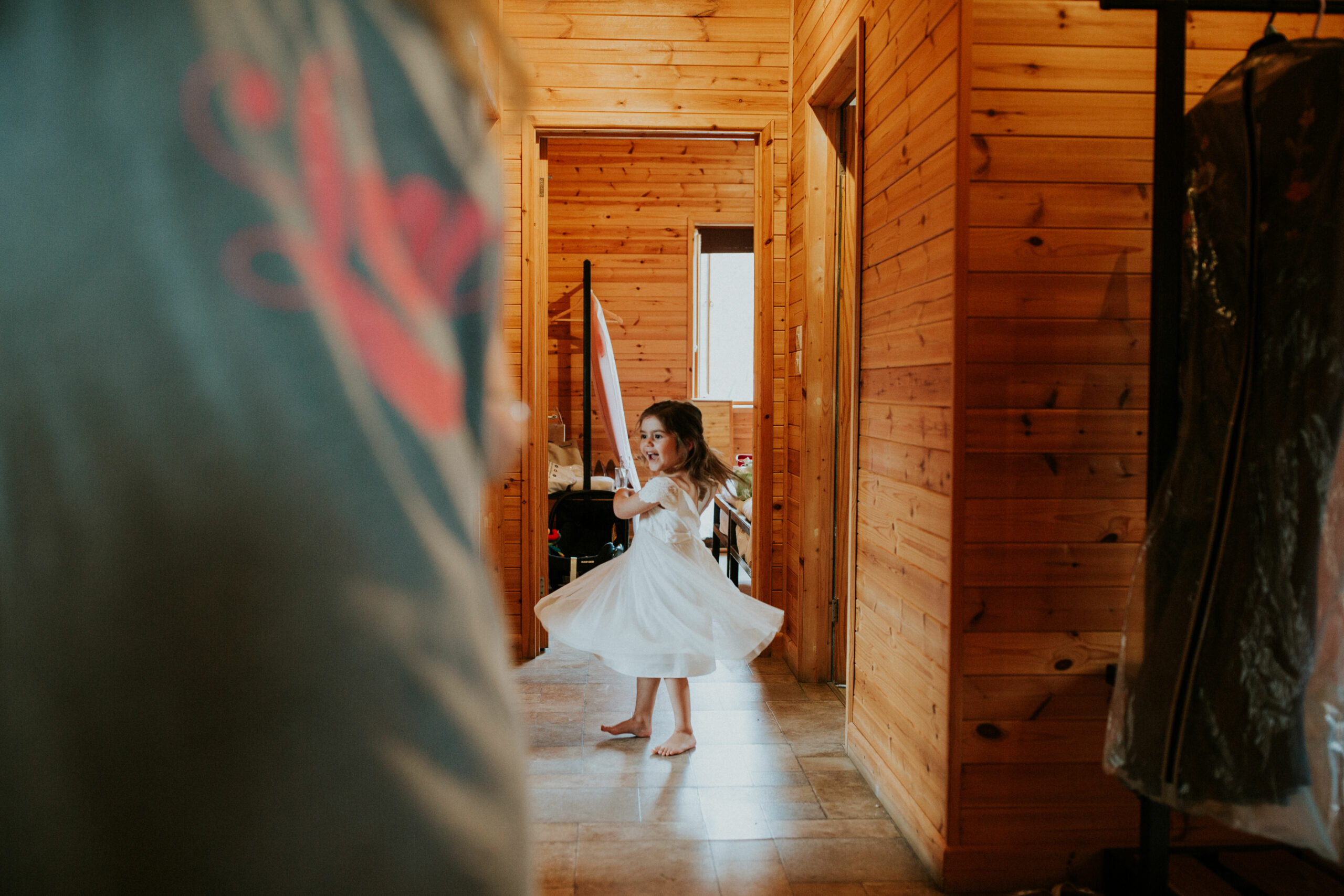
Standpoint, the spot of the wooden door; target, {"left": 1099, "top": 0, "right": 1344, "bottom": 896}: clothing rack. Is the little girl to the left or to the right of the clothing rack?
right

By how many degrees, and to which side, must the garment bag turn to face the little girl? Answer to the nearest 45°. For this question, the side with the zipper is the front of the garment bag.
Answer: approximately 135° to its right

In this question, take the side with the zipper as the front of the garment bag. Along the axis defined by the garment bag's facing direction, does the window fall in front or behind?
behind

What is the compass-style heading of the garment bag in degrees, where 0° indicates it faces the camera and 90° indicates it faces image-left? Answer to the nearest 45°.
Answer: approximately 0°

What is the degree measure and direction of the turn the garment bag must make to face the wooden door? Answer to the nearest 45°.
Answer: approximately 135° to its right

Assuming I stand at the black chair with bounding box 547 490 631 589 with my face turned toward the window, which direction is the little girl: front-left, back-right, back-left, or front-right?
back-right

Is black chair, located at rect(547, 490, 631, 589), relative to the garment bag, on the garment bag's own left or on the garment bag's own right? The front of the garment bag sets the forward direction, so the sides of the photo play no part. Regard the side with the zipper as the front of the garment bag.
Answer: on the garment bag's own right

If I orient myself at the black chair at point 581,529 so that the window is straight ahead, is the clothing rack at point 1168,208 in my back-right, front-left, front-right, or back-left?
back-right
